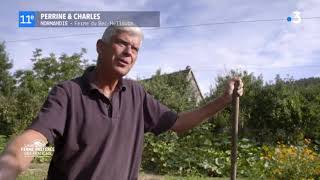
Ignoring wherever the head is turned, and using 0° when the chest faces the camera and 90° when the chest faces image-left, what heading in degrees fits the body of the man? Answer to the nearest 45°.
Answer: approximately 315°
